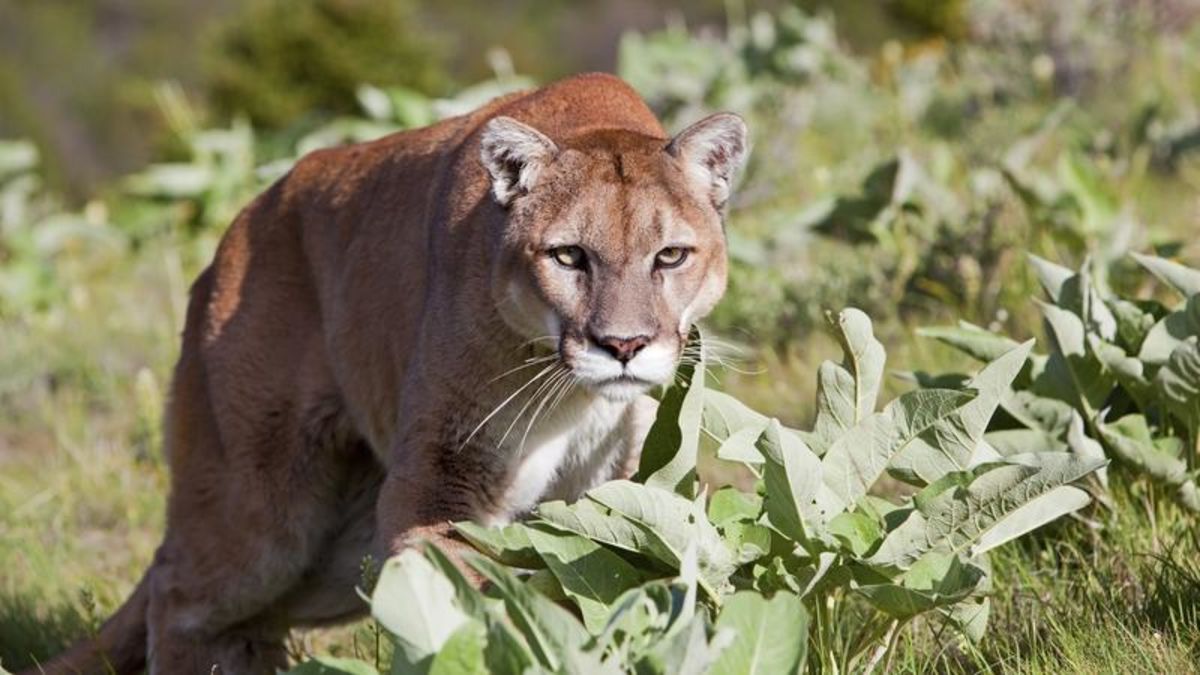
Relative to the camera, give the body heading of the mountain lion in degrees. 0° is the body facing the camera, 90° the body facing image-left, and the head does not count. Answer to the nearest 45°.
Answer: approximately 315°

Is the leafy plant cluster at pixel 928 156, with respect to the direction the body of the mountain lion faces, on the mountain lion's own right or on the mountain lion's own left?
on the mountain lion's own left

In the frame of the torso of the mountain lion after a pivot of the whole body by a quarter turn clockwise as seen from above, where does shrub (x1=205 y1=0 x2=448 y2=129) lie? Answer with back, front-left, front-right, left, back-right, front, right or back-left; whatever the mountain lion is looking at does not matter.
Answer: back-right
